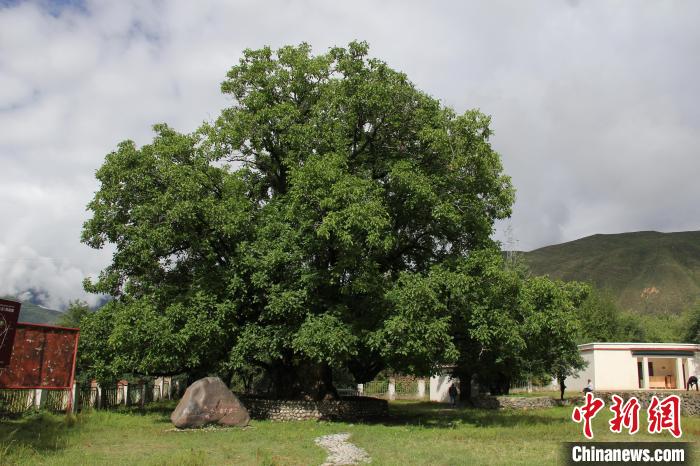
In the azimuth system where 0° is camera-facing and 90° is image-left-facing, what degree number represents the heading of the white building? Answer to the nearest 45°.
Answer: approximately 0°

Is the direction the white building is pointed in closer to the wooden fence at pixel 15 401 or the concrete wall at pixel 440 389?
the wooden fence

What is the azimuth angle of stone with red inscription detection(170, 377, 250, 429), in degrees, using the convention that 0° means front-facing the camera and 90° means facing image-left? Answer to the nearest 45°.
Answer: approximately 0°

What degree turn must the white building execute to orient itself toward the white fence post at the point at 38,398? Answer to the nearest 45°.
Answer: approximately 45° to its right

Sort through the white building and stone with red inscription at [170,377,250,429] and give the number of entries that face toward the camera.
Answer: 2

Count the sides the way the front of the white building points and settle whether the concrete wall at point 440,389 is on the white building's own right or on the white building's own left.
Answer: on the white building's own right

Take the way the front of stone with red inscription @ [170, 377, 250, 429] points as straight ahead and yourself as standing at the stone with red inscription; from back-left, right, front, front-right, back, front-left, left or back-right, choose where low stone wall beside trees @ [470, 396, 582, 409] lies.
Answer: back-left

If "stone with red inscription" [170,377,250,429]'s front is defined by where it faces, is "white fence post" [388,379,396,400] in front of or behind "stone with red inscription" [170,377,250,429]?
behind

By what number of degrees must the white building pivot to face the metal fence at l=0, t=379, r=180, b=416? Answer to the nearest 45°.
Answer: approximately 45° to its right
